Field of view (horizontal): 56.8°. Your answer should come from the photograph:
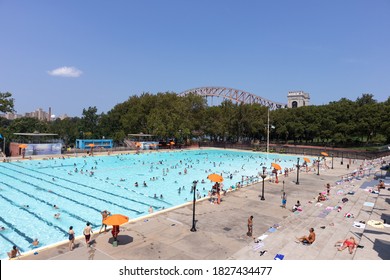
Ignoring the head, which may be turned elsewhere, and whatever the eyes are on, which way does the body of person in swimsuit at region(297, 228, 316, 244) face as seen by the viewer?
to the viewer's left

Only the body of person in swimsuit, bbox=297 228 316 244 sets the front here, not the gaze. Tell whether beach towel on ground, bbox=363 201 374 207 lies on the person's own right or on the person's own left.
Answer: on the person's own right

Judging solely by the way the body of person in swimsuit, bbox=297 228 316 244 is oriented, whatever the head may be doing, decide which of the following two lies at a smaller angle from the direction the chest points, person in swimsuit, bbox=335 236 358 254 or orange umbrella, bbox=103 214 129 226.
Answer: the orange umbrella

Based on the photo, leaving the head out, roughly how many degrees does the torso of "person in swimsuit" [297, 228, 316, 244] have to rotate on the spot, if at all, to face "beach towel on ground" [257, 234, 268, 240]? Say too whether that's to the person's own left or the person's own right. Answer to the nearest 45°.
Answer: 0° — they already face it

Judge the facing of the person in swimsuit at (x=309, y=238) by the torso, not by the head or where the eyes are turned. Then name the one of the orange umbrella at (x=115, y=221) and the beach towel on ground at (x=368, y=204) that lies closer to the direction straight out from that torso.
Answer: the orange umbrella

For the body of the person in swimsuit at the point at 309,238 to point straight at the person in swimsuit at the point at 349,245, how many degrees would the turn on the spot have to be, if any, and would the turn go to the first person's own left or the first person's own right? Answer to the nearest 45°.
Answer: approximately 180°

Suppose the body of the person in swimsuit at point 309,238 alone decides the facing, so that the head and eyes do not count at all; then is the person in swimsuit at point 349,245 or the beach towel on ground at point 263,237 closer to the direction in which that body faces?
the beach towel on ground
